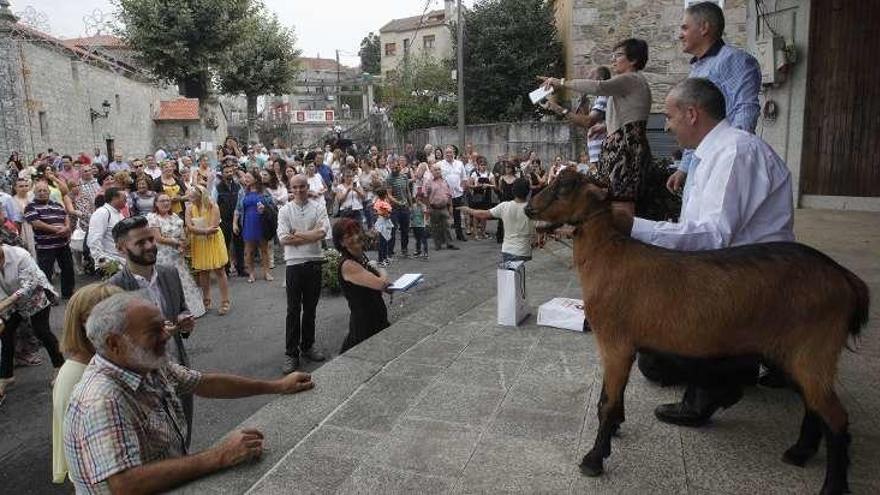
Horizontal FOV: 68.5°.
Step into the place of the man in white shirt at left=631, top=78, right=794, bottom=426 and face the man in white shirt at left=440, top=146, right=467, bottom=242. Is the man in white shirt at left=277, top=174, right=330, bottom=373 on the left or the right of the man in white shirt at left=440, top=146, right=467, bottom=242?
left

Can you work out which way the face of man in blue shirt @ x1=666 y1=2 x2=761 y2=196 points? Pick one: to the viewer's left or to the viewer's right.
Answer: to the viewer's left

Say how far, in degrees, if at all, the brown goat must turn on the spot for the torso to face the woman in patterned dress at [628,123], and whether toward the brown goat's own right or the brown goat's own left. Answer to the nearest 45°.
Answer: approximately 90° to the brown goat's own right

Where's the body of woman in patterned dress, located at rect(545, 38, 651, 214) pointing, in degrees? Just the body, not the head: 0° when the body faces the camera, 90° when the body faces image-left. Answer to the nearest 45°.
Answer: approximately 90°

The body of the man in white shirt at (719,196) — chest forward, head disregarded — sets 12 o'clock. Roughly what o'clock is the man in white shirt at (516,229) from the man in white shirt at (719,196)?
the man in white shirt at (516,229) is roughly at 2 o'clock from the man in white shirt at (719,196).

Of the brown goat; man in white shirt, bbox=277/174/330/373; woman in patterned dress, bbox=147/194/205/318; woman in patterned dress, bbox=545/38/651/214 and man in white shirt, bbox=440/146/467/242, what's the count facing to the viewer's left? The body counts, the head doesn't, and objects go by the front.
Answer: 2

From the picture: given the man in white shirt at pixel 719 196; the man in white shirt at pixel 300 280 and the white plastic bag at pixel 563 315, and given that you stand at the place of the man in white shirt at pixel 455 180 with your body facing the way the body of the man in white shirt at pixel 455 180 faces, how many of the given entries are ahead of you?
3

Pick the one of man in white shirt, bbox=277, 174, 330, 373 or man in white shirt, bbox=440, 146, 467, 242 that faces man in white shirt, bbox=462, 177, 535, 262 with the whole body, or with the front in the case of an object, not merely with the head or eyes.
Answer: man in white shirt, bbox=440, 146, 467, 242

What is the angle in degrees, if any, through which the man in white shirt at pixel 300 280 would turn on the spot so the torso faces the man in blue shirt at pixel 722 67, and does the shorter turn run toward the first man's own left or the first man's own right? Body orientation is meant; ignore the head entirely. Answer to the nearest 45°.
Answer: approximately 45° to the first man's own left

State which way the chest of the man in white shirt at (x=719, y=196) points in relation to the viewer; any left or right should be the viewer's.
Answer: facing to the left of the viewer

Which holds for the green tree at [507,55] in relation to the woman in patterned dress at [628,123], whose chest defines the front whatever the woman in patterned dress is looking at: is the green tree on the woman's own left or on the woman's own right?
on the woman's own right

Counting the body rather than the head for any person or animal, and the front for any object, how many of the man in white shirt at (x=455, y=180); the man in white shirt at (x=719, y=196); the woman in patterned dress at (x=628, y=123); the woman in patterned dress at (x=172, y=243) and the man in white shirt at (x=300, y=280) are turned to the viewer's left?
2

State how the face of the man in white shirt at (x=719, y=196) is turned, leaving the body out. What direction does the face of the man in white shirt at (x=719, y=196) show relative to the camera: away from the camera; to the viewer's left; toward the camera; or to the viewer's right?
to the viewer's left
